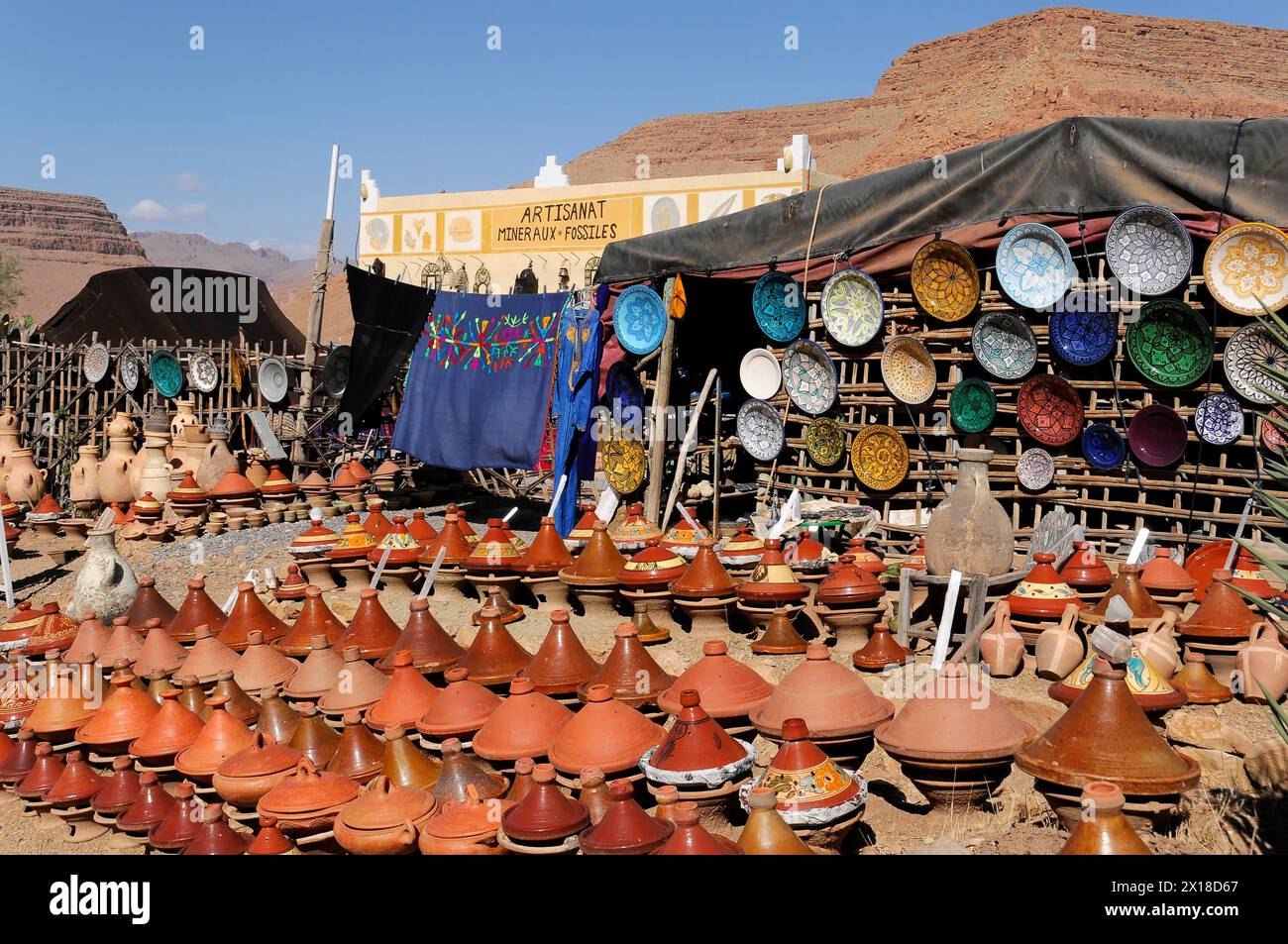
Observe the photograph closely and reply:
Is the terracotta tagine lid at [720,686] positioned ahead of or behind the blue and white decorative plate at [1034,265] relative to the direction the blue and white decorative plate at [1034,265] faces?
ahead

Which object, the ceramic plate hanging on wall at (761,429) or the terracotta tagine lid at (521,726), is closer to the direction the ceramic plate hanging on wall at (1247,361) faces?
the terracotta tagine lid

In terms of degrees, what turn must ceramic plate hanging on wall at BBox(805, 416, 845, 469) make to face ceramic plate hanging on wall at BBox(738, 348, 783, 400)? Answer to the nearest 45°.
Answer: approximately 90° to its right

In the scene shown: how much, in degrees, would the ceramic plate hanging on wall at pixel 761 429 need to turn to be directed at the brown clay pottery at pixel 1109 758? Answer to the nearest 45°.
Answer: approximately 45° to its left

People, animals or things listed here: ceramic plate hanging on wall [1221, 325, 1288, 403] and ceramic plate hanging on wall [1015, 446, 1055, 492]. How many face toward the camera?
2

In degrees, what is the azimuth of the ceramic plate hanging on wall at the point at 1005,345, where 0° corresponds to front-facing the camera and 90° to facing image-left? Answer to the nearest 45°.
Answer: approximately 0°

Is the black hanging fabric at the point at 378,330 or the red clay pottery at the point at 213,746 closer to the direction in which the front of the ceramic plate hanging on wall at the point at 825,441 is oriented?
the red clay pottery
